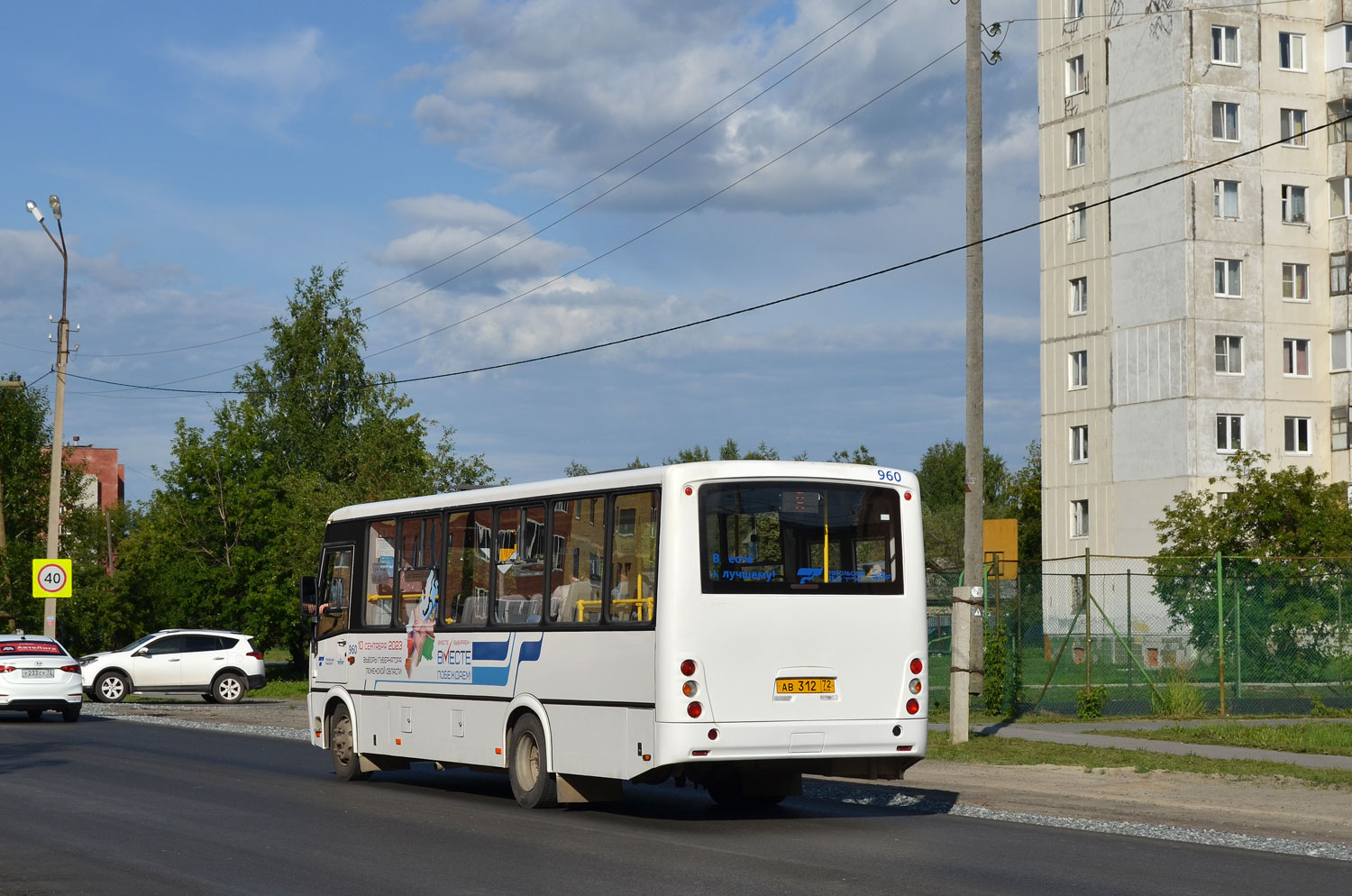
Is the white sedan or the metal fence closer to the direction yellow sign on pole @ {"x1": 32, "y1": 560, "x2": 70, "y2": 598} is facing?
the white sedan

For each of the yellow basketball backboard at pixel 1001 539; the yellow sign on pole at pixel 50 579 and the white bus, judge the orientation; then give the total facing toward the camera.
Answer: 2

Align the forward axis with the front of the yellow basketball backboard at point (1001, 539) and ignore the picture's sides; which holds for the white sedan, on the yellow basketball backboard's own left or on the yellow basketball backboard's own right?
on the yellow basketball backboard's own right

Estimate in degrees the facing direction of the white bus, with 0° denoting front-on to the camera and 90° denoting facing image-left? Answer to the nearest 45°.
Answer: approximately 135°

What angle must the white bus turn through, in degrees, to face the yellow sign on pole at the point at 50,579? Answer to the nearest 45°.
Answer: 0° — it already faces it

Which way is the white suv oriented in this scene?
to the viewer's left

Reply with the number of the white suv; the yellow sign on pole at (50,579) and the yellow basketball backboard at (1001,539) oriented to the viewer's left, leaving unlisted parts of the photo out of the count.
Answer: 1

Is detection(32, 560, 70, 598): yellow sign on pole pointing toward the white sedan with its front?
yes

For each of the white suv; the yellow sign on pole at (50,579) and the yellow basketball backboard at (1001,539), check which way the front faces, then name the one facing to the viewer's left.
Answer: the white suv

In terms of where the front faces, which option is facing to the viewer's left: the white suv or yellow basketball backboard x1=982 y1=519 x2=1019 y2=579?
the white suv

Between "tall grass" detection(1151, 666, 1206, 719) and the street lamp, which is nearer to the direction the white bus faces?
the street lamp
